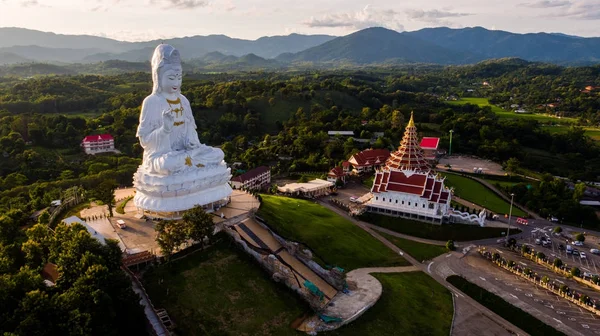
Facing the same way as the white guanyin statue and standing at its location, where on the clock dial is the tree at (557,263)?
The tree is roughly at 11 o'clock from the white guanyin statue.

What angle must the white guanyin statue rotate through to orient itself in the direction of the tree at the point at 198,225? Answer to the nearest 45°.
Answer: approximately 45° to its right

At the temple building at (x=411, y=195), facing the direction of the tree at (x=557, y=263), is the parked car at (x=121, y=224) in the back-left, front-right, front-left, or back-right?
back-right

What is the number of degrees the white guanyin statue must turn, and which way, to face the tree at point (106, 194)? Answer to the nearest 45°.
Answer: approximately 135° to its right

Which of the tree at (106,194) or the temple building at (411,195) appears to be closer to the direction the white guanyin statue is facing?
the temple building

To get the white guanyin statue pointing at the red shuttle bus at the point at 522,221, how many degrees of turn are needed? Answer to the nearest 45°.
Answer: approximately 45° to its left

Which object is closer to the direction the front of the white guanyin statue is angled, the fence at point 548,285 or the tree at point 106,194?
the fence

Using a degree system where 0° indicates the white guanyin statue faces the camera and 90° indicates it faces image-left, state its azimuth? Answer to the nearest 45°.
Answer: approximately 315°

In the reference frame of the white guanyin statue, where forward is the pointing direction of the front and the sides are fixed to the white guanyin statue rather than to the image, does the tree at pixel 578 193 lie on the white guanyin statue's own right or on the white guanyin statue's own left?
on the white guanyin statue's own left

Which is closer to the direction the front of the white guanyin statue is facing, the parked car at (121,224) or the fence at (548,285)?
the fence

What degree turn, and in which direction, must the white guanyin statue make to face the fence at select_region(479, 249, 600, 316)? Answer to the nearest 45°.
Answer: approximately 45° to its left
